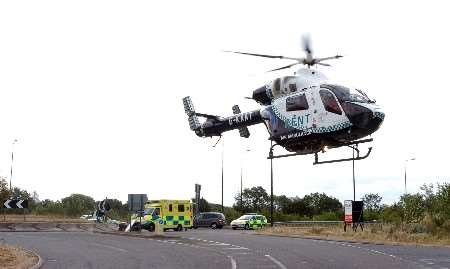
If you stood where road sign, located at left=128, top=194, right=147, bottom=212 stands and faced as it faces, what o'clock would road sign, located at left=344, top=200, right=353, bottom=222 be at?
road sign, located at left=344, top=200, right=353, bottom=222 is roughly at 3 o'clock from road sign, located at left=128, top=194, right=147, bottom=212.

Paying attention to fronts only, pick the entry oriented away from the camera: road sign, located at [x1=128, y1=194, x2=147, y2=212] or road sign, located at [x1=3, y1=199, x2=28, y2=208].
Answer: road sign, located at [x1=128, y1=194, x2=147, y2=212]

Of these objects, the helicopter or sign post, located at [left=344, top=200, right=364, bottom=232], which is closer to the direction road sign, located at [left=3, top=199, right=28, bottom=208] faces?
the helicopter

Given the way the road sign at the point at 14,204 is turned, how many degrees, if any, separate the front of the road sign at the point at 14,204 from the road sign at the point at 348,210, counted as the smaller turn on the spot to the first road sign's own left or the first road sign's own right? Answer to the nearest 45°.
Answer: approximately 45° to the first road sign's own left

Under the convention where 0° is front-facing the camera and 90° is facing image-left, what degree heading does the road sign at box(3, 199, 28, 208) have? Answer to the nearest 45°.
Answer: approximately 0°

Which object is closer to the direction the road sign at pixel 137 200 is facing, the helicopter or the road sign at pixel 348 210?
the road sign

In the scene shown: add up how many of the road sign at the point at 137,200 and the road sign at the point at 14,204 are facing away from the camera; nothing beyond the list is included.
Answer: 1

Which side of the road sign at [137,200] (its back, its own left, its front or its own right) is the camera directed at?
back
